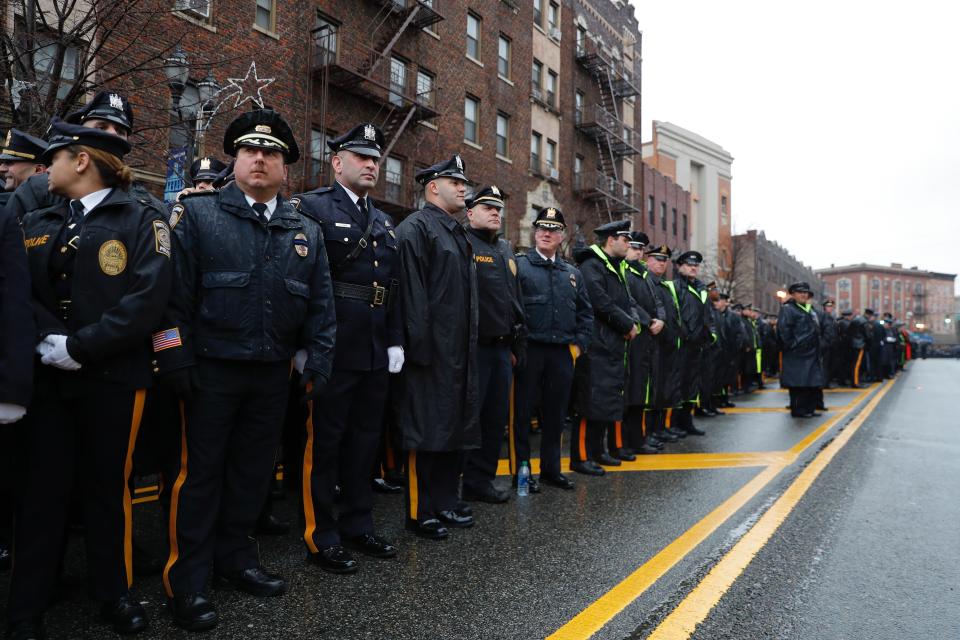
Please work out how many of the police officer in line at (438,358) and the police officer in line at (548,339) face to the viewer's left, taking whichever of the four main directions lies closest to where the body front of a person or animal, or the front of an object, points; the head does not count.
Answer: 0

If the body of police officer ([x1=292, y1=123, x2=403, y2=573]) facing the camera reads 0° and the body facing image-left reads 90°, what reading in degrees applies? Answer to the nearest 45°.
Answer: approximately 315°

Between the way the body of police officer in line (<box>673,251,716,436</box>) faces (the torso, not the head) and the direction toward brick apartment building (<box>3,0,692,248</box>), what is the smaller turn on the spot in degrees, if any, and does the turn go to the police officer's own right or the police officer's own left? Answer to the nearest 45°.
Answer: approximately 180°

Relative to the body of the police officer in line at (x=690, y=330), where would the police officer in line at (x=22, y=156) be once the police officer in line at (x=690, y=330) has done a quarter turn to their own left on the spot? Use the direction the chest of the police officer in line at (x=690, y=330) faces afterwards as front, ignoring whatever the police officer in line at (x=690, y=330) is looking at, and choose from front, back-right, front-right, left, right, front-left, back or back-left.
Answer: back

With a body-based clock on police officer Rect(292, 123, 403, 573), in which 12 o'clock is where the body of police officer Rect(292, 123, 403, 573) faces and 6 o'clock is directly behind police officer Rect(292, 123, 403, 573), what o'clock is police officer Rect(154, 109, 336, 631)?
police officer Rect(154, 109, 336, 631) is roughly at 3 o'clock from police officer Rect(292, 123, 403, 573).

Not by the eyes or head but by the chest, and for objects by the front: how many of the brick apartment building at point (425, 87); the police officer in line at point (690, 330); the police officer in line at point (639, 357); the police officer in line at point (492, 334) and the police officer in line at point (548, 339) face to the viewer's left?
0

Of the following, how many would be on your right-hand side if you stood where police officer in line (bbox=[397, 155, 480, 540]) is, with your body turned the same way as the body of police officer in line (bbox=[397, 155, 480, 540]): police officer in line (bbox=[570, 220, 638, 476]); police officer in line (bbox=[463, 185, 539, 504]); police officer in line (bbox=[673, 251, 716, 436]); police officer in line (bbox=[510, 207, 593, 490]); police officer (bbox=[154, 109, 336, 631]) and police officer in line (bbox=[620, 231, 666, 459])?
1

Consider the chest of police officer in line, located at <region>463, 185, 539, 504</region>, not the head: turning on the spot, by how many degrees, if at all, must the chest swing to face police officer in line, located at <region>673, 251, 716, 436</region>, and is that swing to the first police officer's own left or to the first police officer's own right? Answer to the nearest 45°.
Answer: approximately 90° to the first police officer's own left

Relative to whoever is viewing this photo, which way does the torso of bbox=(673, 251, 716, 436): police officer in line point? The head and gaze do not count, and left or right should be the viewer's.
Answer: facing the viewer and to the right of the viewer

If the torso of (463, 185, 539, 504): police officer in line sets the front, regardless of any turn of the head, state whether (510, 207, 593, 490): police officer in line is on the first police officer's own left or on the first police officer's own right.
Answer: on the first police officer's own left

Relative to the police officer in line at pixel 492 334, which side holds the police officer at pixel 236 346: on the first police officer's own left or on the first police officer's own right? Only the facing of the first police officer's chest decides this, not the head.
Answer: on the first police officer's own right

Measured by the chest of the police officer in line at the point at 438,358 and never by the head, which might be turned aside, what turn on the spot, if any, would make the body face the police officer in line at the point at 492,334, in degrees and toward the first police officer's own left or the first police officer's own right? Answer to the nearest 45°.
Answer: approximately 90° to the first police officer's own left

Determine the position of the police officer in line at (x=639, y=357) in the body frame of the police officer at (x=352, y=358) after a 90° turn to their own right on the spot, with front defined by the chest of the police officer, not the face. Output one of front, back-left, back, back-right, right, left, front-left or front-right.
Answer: back

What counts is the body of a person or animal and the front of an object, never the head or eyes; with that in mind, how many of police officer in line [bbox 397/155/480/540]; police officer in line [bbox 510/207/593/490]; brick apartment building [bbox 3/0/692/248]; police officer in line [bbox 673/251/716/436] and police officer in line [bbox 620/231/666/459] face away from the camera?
0

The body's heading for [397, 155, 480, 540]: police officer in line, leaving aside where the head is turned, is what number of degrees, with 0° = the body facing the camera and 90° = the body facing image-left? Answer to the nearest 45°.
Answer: approximately 315°

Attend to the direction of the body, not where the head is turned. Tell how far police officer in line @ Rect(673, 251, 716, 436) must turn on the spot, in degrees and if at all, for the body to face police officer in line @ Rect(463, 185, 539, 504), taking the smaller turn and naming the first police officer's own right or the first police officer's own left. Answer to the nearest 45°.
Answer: approximately 45° to the first police officer's own right

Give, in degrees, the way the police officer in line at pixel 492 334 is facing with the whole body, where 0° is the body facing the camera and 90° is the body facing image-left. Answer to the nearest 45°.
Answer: approximately 315°
